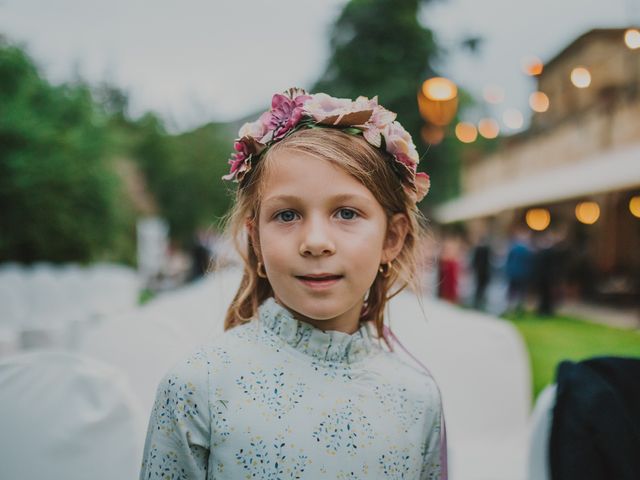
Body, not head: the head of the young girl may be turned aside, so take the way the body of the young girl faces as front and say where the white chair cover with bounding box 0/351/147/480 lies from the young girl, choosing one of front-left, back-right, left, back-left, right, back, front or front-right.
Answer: back-right

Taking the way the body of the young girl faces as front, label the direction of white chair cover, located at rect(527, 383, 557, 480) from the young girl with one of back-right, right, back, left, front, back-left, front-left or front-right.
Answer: back-left

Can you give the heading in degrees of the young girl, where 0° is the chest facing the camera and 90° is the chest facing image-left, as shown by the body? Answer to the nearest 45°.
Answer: approximately 0°

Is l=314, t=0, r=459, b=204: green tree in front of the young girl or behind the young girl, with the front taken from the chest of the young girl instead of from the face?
behind

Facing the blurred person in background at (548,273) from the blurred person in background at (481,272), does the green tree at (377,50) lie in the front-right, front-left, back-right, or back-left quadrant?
back-left

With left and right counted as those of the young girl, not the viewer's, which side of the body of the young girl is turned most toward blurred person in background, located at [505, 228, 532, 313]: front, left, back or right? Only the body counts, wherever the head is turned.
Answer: back

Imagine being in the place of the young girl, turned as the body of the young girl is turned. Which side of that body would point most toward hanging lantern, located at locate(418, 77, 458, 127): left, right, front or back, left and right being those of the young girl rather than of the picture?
back

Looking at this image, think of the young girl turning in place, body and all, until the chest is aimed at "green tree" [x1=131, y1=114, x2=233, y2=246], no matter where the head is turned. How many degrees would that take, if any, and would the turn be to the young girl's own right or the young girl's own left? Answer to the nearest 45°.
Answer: approximately 180°
